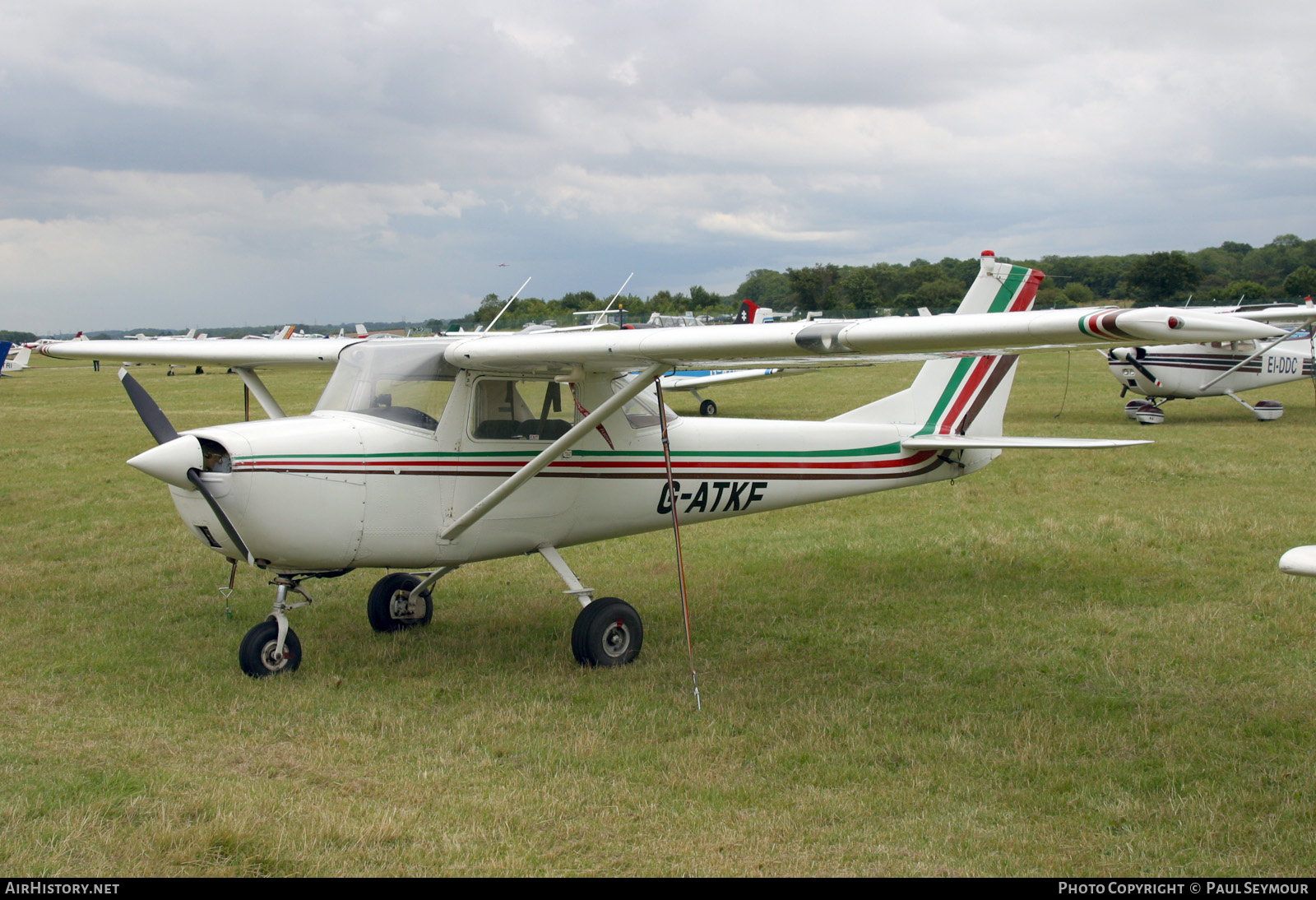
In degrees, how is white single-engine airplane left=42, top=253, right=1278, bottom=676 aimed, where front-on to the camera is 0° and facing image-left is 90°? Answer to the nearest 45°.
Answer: approximately 45°

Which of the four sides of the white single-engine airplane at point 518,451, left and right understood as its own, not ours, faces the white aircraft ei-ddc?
back
